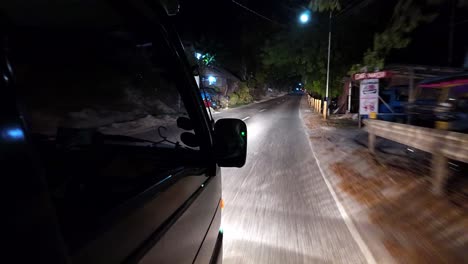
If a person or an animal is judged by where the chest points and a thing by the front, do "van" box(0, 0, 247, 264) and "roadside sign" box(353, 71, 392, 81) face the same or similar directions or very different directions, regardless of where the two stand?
very different directions

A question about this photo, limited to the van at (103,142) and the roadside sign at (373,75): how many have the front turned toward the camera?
1

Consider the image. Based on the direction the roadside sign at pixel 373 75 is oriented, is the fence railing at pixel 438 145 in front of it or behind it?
in front

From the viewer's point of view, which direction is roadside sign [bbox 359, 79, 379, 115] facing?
toward the camera

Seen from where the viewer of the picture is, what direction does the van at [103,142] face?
facing away from the viewer and to the right of the viewer

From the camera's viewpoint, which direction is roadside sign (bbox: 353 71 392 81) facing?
toward the camera

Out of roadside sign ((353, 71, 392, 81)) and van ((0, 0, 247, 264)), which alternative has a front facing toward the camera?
the roadside sign

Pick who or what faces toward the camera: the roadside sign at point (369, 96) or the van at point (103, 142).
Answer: the roadside sign

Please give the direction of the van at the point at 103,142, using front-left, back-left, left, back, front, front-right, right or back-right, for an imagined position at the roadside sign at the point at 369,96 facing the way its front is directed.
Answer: front

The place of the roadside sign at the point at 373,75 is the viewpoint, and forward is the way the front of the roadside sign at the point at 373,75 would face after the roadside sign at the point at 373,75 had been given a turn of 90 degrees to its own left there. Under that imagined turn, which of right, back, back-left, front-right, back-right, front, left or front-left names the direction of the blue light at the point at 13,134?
right

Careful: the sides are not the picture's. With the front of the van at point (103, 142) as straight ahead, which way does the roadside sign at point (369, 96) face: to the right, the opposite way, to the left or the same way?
the opposite way

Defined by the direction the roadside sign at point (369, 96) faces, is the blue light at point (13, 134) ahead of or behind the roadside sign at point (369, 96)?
ahead

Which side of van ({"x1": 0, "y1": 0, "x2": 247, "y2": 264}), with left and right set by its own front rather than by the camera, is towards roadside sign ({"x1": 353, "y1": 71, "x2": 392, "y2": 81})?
front
